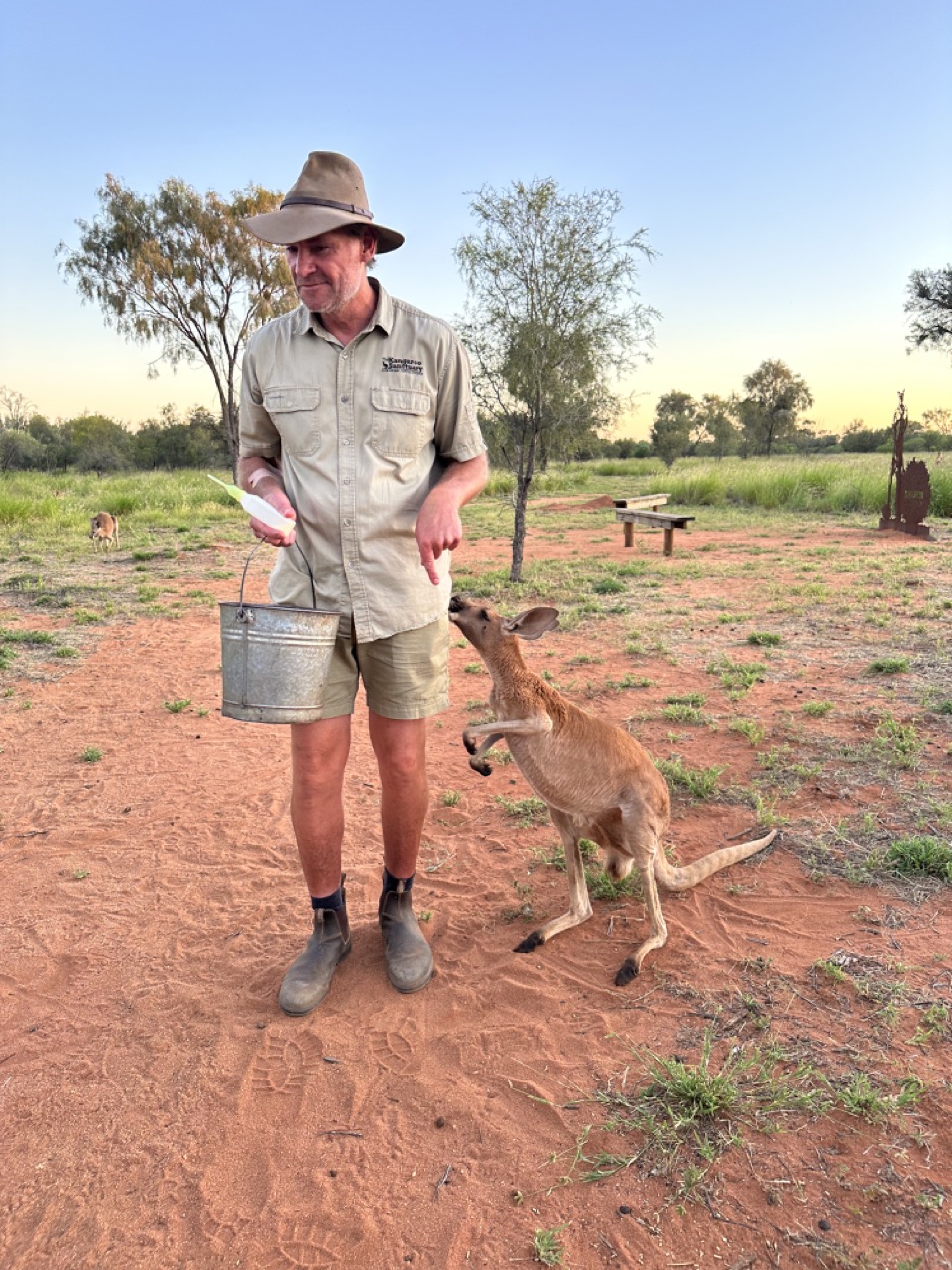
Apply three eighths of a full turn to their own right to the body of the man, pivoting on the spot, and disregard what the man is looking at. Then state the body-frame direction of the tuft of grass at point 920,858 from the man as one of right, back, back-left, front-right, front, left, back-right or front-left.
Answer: back-right

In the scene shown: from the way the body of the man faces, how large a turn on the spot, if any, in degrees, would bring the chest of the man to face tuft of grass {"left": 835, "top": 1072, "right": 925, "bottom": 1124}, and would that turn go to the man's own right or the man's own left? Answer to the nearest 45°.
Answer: approximately 45° to the man's own left

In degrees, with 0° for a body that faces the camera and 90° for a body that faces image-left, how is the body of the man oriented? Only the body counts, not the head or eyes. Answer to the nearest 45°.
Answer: approximately 0°

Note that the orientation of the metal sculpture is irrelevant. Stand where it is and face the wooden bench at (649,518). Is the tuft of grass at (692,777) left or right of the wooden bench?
left

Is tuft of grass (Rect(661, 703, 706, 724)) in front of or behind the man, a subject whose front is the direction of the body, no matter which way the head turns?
behind

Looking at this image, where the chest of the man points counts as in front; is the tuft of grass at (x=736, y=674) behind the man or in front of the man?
behind

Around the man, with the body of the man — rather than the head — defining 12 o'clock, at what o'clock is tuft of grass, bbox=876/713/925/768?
The tuft of grass is roughly at 8 o'clock from the man.

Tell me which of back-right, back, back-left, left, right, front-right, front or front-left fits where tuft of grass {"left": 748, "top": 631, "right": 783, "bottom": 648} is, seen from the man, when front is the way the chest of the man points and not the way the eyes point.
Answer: back-left

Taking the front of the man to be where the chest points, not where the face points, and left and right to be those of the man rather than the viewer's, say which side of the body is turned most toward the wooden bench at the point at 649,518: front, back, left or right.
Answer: back

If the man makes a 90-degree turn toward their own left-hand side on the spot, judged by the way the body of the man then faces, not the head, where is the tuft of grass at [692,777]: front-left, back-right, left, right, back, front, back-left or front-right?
front-left

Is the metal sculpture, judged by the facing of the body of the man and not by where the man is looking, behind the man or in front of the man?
behind
